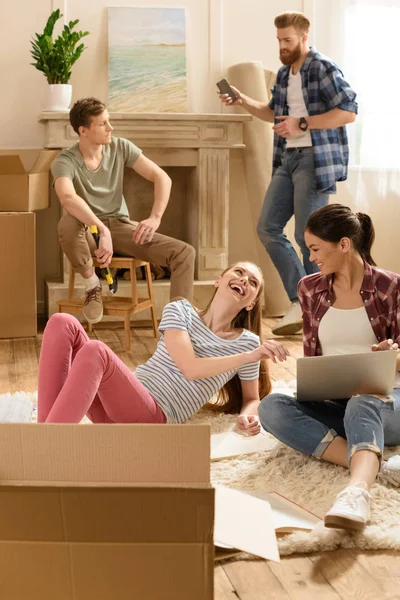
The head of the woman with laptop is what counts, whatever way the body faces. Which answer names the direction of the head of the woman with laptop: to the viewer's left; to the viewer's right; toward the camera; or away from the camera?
to the viewer's left

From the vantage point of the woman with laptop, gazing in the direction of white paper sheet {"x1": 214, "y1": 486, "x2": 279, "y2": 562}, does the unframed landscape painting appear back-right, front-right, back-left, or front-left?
back-right

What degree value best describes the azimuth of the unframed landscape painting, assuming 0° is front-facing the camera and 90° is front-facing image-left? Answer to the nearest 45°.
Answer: approximately 0°

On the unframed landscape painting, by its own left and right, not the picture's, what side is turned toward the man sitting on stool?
front

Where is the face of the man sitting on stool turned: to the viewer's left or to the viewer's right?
to the viewer's right

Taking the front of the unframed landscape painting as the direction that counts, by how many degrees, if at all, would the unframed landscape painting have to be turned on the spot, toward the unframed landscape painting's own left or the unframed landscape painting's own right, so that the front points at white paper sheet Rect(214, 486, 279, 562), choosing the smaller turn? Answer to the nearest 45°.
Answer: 0° — it already faces it

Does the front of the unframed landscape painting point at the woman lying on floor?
yes

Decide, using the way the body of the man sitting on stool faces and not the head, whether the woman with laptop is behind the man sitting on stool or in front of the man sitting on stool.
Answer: in front

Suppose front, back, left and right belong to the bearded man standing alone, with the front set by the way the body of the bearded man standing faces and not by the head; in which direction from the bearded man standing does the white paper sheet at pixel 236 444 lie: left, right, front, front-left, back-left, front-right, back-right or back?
front-left

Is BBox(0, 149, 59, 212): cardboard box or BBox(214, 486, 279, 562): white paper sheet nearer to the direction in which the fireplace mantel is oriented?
the white paper sheet

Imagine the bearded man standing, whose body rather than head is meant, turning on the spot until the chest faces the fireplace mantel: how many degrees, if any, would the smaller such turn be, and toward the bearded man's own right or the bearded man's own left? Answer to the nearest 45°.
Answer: approximately 90° to the bearded man's own right
